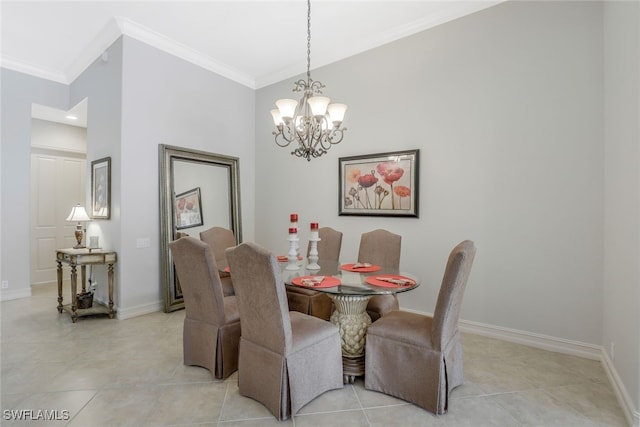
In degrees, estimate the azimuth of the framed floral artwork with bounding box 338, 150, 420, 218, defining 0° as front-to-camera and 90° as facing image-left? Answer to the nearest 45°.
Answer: approximately 45°

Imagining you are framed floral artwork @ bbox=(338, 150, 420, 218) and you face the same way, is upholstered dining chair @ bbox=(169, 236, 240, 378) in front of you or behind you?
in front

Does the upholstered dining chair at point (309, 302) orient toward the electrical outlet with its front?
no

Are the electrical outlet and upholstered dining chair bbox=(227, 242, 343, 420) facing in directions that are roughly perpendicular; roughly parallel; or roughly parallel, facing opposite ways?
roughly perpendicular

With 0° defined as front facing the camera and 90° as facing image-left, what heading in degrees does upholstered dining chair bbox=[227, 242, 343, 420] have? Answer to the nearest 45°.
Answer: approximately 225°

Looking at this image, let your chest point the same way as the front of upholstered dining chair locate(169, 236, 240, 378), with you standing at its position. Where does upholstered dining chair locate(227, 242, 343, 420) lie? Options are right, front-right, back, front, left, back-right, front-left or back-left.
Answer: right

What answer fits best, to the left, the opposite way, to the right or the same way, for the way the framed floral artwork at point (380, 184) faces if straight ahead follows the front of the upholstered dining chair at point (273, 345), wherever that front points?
the opposite way

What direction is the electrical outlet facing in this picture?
to the viewer's left

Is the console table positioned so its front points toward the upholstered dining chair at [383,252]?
no

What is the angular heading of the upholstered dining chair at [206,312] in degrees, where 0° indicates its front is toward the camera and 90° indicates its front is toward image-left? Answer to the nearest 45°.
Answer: approximately 225°

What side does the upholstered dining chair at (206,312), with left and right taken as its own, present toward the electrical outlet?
right

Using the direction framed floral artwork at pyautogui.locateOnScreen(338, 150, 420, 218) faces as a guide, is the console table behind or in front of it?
in front

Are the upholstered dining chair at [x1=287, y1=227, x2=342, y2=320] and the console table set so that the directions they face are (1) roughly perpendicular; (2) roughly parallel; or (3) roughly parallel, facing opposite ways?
roughly parallel
